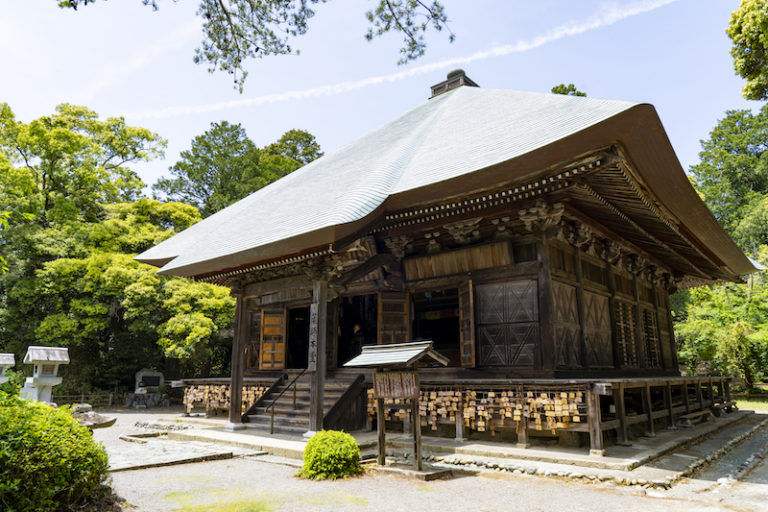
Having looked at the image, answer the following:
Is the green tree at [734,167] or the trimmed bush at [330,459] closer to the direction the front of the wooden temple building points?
the trimmed bush

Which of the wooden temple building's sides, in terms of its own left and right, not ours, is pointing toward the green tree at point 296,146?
right

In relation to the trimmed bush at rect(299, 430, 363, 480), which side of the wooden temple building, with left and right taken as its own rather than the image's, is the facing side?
front

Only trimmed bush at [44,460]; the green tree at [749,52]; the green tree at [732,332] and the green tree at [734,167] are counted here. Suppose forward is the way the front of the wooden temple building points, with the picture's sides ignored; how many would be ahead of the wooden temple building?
1

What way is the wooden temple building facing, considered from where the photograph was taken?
facing the viewer and to the left of the viewer

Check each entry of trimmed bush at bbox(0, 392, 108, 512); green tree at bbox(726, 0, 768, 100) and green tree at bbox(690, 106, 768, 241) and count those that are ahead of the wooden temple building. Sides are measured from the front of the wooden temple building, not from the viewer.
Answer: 1

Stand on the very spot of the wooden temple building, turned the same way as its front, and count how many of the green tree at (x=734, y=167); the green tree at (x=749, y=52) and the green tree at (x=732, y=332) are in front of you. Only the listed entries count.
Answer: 0

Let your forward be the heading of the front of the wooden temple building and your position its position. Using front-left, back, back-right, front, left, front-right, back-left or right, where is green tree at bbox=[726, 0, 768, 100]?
back

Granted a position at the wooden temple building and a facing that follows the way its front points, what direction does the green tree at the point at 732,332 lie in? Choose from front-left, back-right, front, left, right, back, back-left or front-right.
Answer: back

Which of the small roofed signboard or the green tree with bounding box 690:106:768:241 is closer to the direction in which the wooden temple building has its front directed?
the small roofed signboard

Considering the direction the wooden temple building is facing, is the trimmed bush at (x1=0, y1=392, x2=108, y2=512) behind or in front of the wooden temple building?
in front

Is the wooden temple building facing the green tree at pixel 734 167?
no

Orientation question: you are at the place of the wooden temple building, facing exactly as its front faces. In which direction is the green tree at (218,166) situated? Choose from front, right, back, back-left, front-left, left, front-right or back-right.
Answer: right

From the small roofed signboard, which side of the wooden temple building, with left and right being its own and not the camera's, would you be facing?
front
